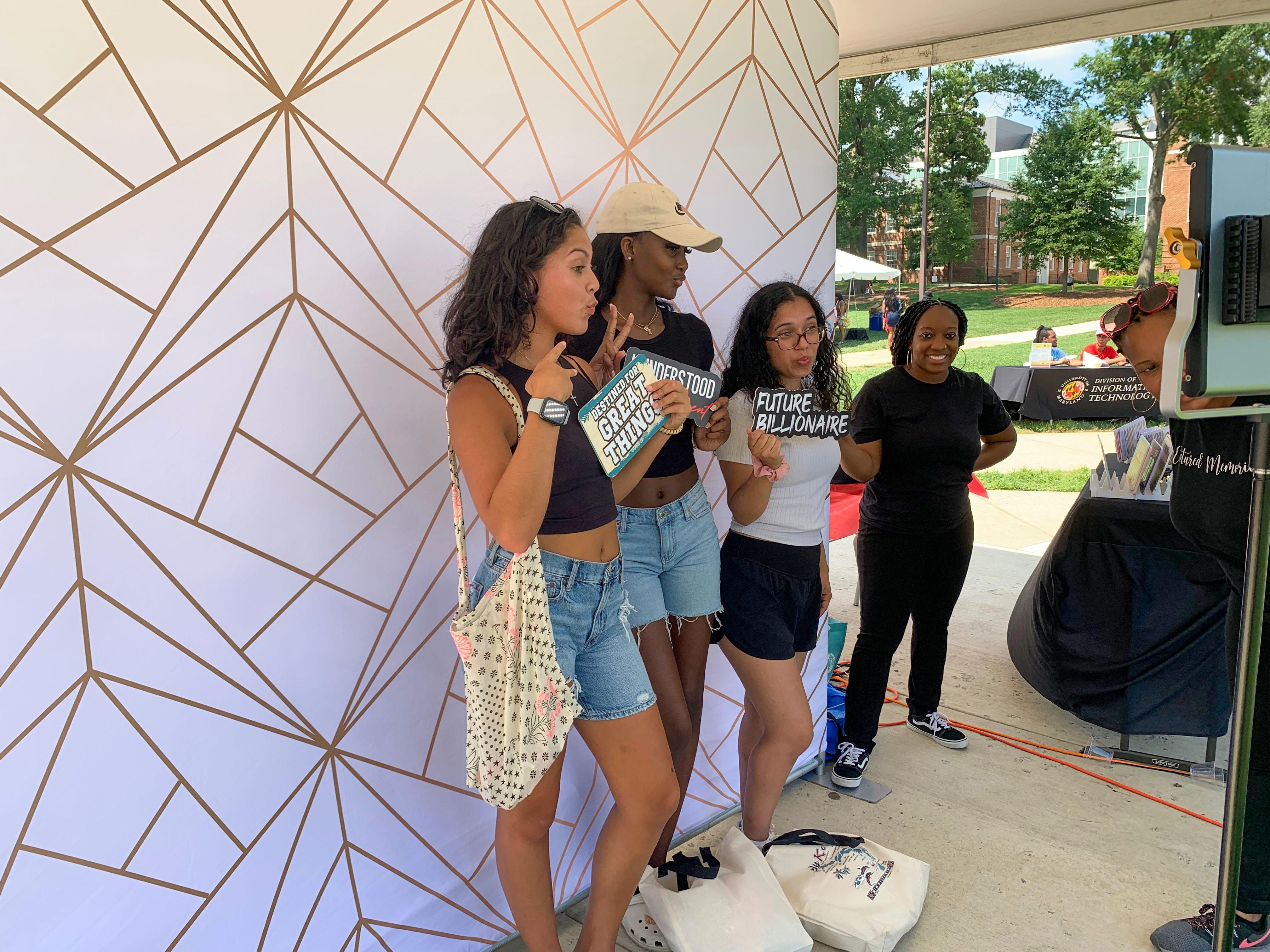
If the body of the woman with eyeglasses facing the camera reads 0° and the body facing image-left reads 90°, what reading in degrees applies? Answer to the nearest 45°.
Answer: approximately 315°

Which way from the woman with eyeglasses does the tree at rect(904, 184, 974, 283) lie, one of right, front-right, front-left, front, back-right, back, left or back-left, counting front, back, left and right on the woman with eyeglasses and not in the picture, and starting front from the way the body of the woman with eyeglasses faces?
back-left

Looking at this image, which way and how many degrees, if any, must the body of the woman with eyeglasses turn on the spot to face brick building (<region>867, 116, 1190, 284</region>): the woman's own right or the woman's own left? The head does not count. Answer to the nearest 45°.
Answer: approximately 135° to the woman's own left

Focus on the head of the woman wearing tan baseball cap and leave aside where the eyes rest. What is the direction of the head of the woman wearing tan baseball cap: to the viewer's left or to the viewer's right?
to the viewer's right

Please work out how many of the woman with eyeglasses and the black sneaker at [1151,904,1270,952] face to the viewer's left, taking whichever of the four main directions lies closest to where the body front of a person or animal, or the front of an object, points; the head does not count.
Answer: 1

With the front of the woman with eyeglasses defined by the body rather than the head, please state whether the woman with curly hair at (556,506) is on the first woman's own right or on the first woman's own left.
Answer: on the first woman's own right

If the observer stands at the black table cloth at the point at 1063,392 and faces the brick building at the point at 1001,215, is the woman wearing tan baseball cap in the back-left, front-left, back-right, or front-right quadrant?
back-left

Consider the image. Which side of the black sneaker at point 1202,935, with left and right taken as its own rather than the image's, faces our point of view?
left

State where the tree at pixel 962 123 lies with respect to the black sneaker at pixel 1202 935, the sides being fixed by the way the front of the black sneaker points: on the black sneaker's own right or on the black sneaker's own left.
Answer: on the black sneaker's own right
